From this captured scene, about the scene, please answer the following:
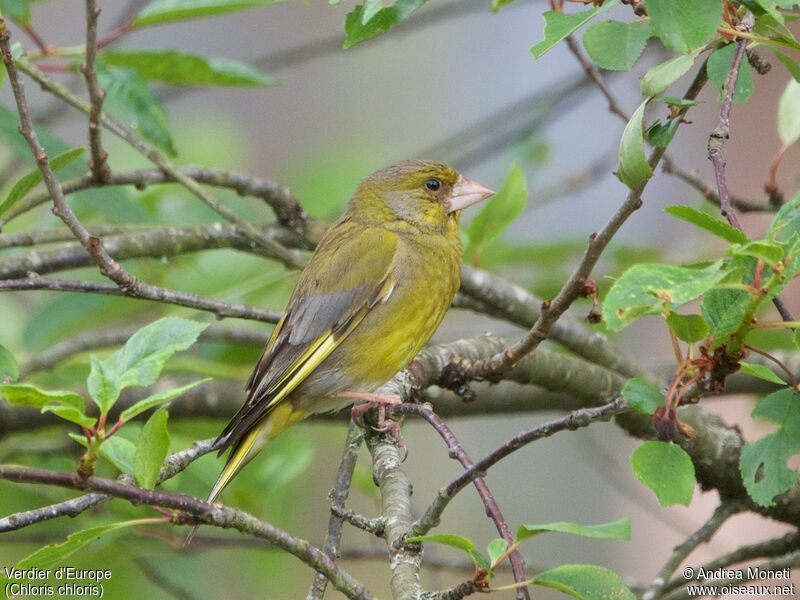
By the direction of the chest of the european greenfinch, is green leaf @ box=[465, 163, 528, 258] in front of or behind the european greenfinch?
in front

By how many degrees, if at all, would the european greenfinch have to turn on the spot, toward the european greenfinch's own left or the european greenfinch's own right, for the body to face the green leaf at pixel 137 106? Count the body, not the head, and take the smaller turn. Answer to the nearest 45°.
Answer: approximately 135° to the european greenfinch's own right

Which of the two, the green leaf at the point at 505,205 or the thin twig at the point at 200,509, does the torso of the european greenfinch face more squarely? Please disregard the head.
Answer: the green leaf

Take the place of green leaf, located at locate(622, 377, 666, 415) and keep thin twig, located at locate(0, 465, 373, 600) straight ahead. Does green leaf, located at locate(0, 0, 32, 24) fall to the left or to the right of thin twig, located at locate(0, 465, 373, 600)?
right

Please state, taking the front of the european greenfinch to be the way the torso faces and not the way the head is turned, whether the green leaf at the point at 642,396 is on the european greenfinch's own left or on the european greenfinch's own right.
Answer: on the european greenfinch's own left

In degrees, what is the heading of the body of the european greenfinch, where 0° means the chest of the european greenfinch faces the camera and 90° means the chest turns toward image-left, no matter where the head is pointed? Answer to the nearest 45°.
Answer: approximately 270°

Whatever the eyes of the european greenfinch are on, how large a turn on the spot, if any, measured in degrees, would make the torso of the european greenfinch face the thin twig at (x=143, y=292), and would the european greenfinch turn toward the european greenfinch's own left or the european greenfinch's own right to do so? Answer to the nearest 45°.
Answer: approximately 135° to the european greenfinch's own right
